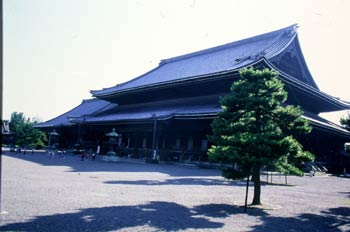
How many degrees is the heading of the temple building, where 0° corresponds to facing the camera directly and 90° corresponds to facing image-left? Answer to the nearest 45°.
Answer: approximately 45°
